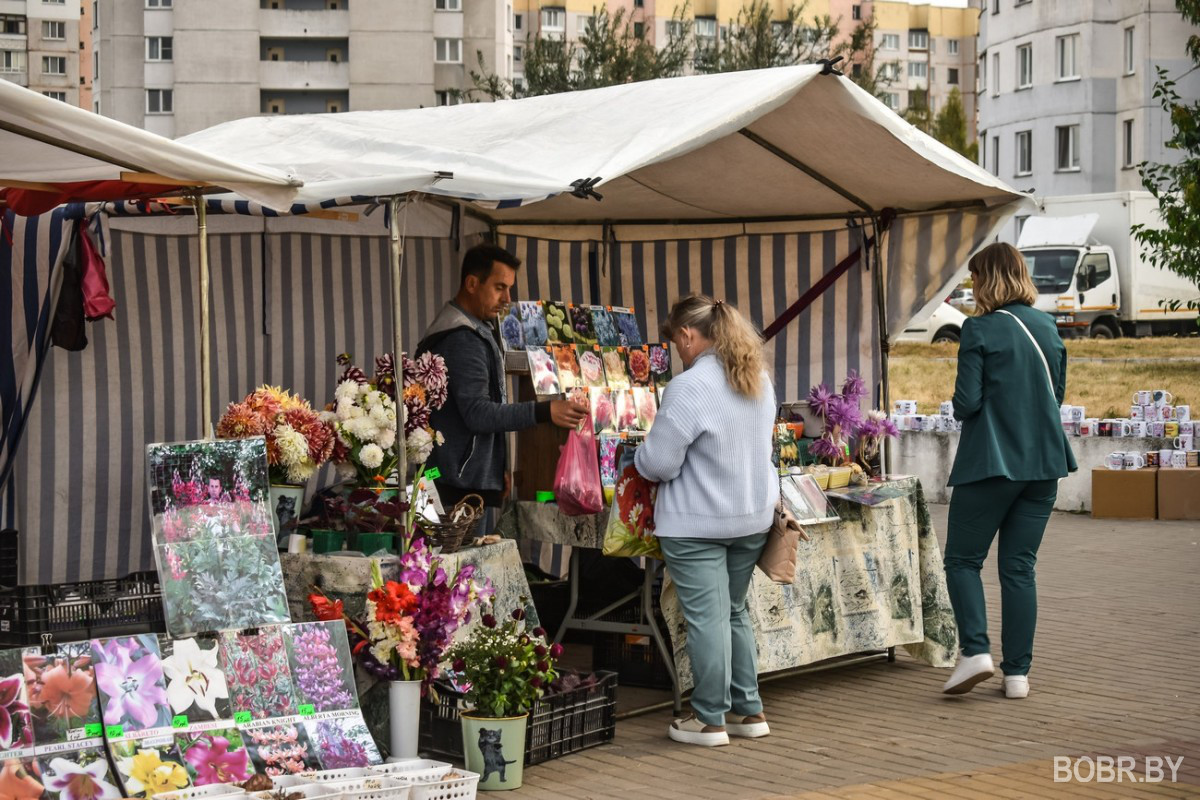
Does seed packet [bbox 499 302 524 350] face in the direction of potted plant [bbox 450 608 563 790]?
yes

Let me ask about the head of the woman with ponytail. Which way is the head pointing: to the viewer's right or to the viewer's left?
to the viewer's left

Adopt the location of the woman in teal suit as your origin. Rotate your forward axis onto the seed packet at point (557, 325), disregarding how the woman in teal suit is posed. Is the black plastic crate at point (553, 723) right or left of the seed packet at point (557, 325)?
left

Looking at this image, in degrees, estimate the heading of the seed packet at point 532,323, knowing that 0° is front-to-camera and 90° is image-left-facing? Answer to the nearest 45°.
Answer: approximately 0°

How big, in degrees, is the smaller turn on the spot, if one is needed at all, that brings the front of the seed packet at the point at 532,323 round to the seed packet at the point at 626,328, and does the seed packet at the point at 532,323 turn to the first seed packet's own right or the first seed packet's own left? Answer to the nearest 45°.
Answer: approximately 135° to the first seed packet's own left

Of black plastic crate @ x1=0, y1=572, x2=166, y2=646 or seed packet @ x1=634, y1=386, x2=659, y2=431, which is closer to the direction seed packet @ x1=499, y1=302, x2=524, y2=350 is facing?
the black plastic crate
